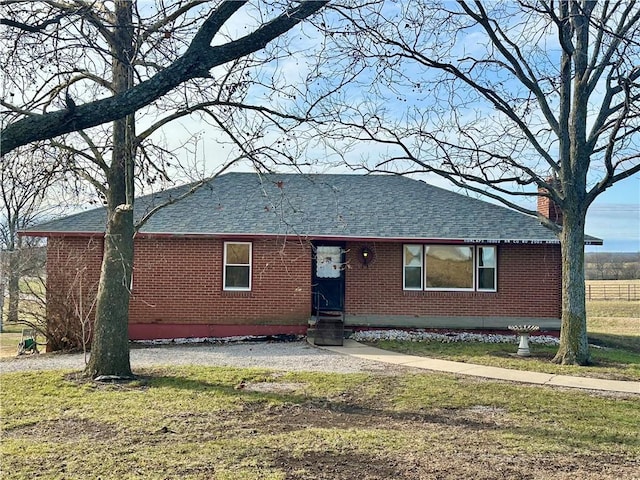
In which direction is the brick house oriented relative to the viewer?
toward the camera

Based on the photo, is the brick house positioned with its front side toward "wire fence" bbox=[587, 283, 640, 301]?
no
